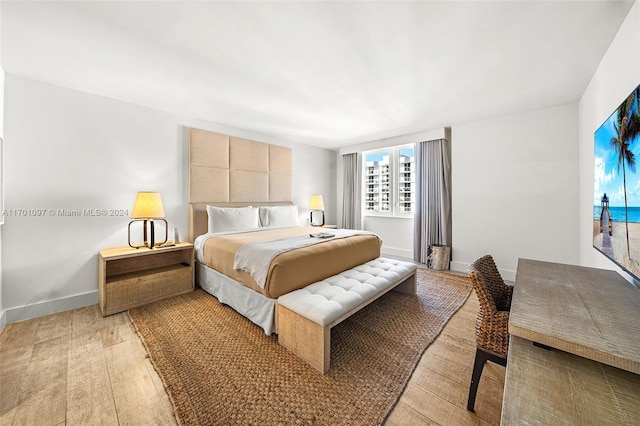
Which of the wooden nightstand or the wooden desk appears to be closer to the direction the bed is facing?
the wooden desk

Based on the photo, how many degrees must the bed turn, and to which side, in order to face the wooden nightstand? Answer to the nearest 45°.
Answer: approximately 135° to its right

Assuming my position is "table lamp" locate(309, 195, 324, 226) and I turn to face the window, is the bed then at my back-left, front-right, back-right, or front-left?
back-right

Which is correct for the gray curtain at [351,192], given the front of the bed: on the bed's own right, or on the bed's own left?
on the bed's own left

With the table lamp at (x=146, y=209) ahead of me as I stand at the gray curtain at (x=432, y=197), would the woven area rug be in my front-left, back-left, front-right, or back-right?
front-left

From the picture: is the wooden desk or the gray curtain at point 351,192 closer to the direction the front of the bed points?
the wooden desk

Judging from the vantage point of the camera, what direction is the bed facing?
facing the viewer and to the right of the viewer

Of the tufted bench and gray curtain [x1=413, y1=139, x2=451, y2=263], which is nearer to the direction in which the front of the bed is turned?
the tufted bench

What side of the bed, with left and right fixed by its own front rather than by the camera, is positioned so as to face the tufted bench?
front

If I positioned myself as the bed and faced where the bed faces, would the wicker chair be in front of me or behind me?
in front

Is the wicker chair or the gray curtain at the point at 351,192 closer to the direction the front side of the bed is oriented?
the wicker chair
